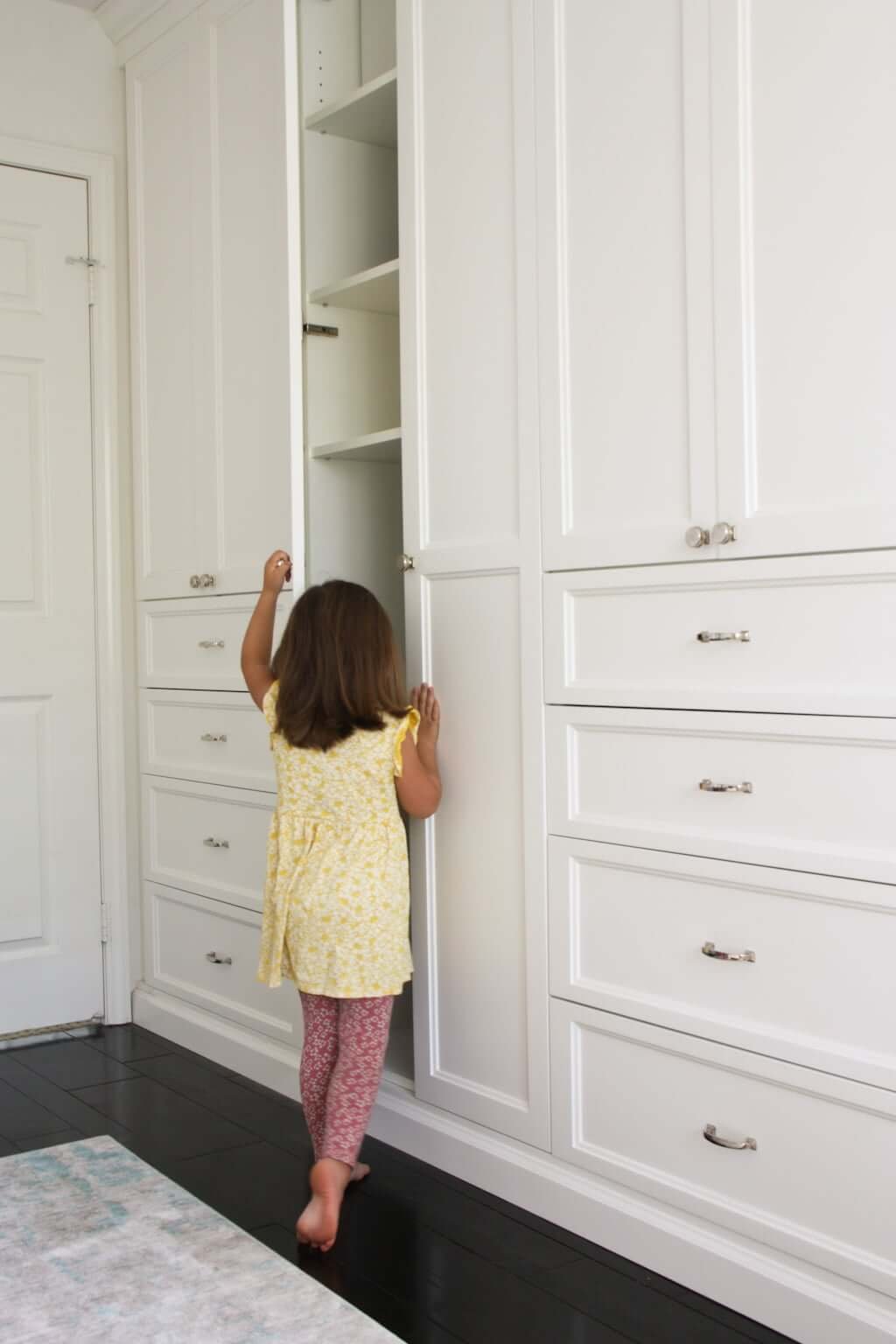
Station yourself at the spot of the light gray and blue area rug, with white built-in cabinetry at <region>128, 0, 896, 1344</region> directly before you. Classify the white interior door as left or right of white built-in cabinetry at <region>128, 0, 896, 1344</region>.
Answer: left

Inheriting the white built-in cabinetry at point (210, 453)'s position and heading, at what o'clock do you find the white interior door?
The white interior door is roughly at 3 o'clock from the white built-in cabinetry.

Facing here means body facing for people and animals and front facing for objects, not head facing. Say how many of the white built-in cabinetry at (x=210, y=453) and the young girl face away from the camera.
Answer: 1

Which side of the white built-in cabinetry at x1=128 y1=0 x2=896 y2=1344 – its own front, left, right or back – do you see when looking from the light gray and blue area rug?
front

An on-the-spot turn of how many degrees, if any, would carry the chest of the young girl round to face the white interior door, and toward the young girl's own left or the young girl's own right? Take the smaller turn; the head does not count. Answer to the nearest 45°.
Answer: approximately 45° to the young girl's own left

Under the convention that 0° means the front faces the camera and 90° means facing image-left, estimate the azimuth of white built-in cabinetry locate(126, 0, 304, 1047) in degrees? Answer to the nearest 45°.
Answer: approximately 45°

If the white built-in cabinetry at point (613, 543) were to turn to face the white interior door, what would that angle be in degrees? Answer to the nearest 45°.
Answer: approximately 90° to its right

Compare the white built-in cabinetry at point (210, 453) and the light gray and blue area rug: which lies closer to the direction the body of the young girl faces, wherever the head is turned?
the white built-in cabinetry

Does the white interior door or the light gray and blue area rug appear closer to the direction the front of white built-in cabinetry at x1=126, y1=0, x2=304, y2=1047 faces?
the light gray and blue area rug

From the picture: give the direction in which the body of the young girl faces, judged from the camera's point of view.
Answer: away from the camera

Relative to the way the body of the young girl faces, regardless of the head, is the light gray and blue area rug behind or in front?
behind

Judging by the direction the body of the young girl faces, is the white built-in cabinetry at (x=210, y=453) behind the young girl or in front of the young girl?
in front

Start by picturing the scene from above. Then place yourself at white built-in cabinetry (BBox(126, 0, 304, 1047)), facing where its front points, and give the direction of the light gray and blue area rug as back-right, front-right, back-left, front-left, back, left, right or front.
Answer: front-left

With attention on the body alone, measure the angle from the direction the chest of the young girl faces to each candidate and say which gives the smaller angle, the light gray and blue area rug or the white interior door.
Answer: the white interior door

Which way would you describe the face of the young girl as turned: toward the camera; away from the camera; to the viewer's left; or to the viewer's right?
away from the camera

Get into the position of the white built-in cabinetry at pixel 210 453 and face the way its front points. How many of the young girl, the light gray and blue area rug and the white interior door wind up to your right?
1

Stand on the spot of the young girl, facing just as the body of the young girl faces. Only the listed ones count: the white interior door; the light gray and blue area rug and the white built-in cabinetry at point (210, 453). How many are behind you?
1
